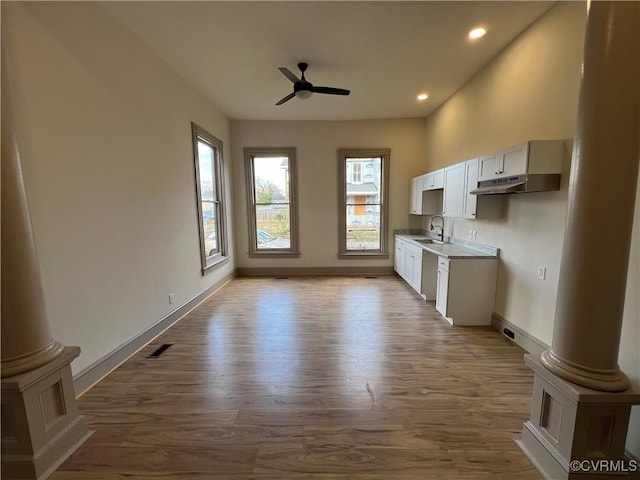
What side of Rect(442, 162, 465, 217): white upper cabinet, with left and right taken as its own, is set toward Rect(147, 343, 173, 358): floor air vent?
front

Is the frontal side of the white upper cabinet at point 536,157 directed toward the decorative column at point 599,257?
no

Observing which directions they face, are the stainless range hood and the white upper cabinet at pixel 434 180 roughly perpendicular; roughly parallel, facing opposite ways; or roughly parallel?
roughly parallel

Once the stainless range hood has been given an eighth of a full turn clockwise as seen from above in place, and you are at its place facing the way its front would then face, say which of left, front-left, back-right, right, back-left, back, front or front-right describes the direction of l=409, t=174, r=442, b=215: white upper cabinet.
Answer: front-right

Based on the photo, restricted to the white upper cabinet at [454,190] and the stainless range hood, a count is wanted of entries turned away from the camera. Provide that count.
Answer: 0

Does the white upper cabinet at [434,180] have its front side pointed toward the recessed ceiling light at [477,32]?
no

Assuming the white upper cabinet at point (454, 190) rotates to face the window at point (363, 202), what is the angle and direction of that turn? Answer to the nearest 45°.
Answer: approximately 90° to its right

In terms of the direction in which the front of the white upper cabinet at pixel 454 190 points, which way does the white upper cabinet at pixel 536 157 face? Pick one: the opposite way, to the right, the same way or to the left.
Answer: the same way

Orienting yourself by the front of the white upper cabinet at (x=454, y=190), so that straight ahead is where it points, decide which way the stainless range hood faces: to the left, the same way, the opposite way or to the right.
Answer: the same way

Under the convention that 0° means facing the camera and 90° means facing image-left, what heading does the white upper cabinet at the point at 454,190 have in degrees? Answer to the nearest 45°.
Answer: approximately 45°

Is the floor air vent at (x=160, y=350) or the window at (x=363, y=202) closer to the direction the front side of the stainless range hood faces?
the floor air vent

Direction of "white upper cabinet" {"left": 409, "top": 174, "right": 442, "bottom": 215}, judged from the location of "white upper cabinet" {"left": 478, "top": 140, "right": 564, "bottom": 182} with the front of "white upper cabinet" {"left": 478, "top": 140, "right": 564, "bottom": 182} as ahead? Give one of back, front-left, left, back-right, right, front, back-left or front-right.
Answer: right

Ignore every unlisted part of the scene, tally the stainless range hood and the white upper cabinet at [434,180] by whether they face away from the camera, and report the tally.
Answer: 0

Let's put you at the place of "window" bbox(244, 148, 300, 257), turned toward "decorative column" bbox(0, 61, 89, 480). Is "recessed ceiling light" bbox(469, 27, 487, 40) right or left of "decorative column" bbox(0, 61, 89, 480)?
left

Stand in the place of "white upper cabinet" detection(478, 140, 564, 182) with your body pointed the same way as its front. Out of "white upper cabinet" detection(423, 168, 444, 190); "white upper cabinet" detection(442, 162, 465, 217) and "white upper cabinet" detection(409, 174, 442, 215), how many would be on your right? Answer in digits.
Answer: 3

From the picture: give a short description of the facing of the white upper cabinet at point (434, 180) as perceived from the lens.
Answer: facing the viewer and to the left of the viewer

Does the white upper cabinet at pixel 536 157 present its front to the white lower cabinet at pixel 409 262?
no

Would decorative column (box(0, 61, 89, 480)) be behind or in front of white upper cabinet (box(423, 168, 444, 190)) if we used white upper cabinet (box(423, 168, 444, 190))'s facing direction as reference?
in front
